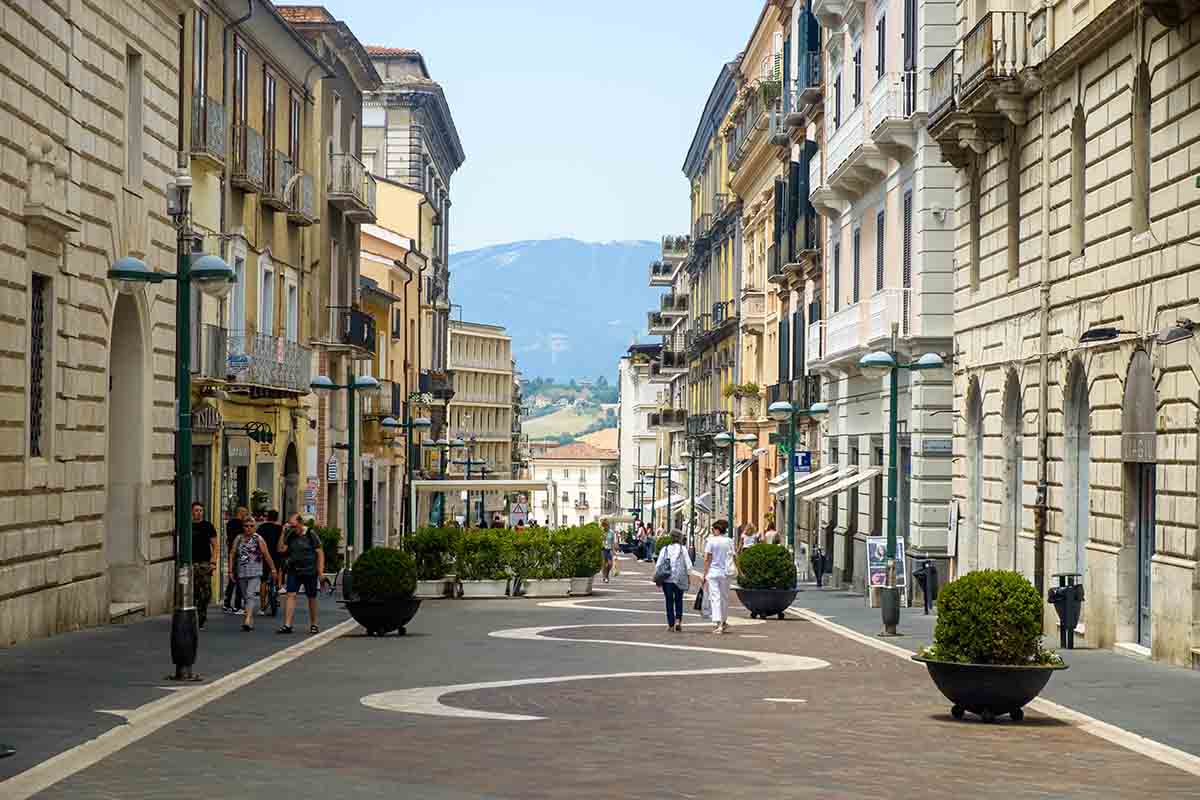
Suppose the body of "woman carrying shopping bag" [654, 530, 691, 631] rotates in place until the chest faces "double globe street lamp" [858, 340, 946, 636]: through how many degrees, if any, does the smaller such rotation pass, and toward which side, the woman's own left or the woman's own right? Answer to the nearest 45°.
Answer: approximately 90° to the woman's own right

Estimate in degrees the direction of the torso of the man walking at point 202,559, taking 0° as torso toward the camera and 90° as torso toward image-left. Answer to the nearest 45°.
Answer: approximately 0°

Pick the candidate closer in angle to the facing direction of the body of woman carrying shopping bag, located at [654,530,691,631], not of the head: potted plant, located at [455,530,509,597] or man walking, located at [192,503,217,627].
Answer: the potted plant

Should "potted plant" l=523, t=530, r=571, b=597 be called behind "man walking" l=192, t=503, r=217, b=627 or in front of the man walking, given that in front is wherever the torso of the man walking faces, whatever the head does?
behind

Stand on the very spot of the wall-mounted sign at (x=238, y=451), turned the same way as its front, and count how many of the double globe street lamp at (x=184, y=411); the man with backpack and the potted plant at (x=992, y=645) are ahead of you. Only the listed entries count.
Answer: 3

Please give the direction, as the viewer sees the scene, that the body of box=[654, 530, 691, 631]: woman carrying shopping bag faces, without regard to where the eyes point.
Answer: away from the camera

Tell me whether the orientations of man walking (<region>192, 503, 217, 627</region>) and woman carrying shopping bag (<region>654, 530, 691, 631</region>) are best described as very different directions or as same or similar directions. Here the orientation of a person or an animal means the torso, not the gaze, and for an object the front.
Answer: very different directions

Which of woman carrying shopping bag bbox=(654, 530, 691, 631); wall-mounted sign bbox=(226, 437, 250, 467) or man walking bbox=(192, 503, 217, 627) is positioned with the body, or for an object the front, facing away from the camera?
the woman carrying shopping bag

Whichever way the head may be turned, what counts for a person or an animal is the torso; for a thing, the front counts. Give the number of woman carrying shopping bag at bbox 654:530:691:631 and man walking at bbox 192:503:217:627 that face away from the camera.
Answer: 1
